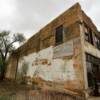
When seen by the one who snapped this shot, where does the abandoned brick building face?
facing the viewer and to the right of the viewer
